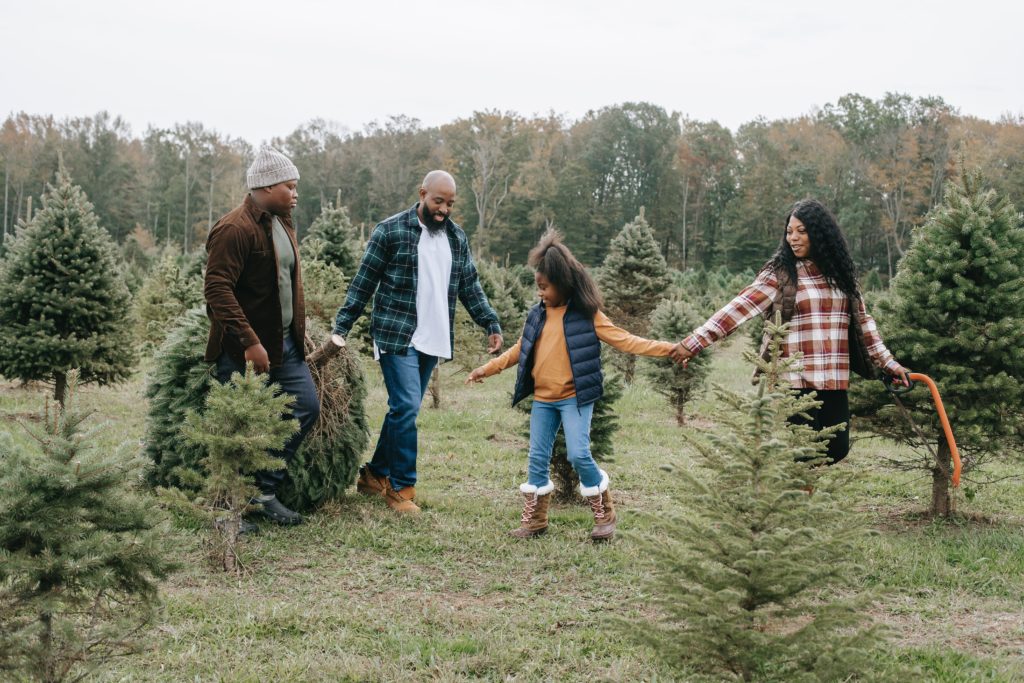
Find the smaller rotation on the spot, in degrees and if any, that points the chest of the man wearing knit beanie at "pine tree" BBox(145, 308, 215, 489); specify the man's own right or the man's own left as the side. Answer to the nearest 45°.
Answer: approximately 180°

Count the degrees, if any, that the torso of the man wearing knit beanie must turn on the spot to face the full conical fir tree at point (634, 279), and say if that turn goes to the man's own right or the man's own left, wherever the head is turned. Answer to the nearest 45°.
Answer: approximately 90° to the man's own left

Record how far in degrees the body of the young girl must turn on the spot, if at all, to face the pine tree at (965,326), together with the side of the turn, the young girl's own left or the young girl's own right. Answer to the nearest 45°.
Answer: approximately 135° to the young girl's own left

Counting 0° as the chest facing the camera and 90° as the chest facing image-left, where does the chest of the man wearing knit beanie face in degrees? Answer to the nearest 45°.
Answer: approximately 315°

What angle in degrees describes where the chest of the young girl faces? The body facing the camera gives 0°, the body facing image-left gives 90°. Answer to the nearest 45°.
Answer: approximately 45°

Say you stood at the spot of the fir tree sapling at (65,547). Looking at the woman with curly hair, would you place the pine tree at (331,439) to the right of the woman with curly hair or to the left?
left

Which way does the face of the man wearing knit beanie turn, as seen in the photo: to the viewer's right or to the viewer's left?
to the viewer's right

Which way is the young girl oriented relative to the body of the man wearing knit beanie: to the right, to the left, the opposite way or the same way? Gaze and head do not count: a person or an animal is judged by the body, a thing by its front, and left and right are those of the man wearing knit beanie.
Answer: to the right

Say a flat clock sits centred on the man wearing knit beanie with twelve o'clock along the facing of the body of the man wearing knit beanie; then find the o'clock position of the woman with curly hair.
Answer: The woman with curly hair is roughly at 11 o'clock from the man wearing knit beanie.

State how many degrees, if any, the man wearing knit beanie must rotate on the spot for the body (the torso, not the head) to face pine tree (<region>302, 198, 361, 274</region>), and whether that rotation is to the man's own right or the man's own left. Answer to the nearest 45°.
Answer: approximately 135° to the man's own left
